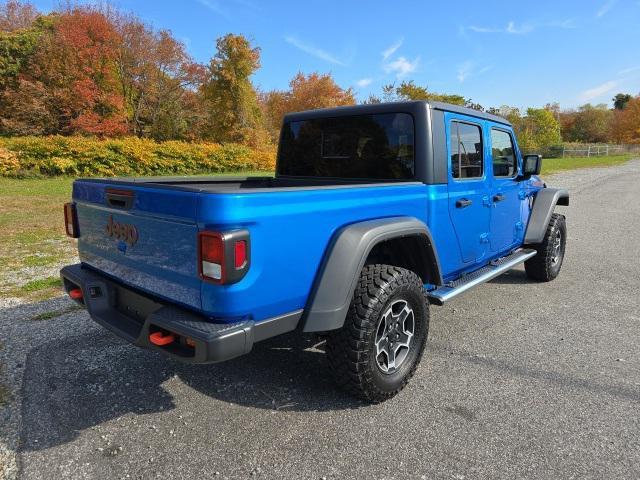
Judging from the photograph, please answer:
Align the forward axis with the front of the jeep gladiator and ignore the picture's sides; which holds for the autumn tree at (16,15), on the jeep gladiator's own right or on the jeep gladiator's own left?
on the jeep gladiator's own left

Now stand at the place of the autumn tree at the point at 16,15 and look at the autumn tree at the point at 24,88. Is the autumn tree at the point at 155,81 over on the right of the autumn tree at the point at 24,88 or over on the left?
left

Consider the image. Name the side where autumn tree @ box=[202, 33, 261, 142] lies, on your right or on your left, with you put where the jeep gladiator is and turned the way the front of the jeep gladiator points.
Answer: on your left

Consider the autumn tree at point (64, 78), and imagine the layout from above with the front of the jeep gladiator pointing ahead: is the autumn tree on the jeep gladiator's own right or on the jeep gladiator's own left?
on the jeep gladiator's own left

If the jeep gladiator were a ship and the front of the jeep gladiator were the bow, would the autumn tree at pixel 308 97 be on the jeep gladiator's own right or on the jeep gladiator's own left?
on the jeep gladiator's own left

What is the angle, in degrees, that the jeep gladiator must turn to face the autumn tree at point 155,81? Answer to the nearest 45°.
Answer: approximately 45° to its left

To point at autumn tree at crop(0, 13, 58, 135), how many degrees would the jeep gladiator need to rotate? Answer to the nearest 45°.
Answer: approximately 90° to its left

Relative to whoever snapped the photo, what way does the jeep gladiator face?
facing away from the viewer and to the right of the viewer
